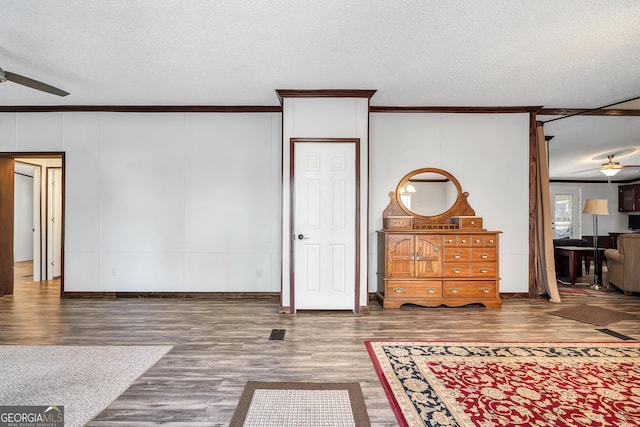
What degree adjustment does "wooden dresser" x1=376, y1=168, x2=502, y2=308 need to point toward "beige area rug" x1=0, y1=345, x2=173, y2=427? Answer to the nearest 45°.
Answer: approximately 45° to its right

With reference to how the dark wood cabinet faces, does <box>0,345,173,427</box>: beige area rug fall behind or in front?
in front

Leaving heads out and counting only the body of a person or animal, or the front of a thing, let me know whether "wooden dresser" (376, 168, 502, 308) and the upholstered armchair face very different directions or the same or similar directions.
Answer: very different directions

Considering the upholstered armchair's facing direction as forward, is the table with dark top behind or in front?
in front

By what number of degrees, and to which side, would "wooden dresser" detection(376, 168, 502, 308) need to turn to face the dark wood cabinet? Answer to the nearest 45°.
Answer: approximately 135° to its left

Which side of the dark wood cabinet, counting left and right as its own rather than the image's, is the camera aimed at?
front

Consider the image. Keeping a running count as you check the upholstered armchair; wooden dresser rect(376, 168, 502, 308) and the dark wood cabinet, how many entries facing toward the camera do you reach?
2

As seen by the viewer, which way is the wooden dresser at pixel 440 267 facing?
toward the camera

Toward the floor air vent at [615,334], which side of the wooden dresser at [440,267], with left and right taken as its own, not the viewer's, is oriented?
left

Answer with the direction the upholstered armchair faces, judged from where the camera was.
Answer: facing away from the viewer and to the left of the viewer

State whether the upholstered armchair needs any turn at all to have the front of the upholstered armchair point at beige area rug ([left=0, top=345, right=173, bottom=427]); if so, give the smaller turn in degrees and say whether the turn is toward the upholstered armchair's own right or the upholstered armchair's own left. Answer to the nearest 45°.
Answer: approximately 90° to the upholstered armchair's own left

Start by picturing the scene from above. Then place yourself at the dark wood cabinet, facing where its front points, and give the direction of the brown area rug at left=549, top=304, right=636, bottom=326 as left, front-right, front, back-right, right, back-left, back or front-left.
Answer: front

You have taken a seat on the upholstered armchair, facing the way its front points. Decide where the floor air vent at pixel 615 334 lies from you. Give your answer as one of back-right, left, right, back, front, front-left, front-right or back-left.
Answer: back-left
